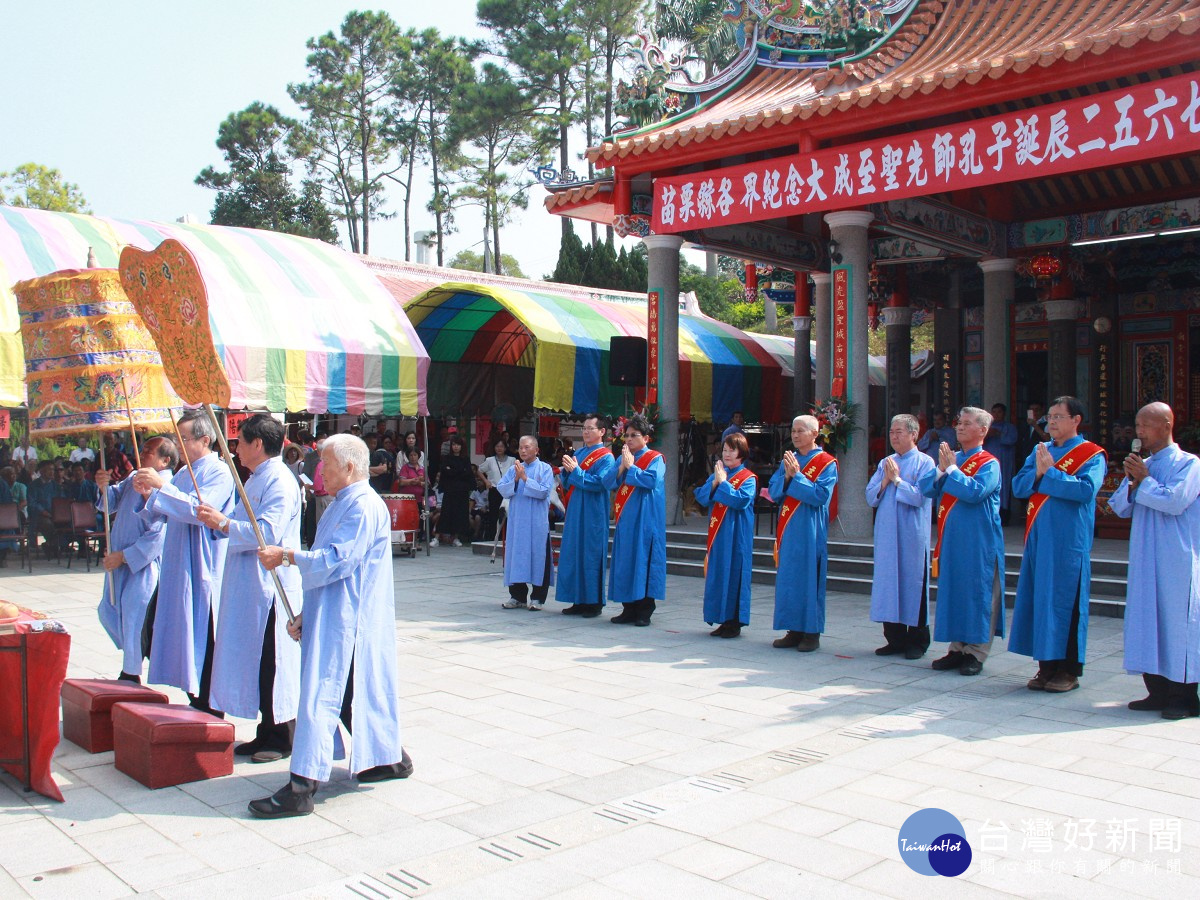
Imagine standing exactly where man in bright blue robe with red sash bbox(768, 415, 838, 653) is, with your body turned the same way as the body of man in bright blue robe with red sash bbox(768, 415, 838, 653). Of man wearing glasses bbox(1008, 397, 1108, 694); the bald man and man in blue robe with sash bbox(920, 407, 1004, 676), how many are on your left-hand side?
3

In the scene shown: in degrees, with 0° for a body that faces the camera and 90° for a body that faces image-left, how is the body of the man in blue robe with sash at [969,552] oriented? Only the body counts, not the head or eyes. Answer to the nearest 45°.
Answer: approximately 45°

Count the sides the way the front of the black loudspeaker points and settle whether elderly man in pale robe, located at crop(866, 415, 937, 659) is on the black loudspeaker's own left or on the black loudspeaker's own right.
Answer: on the black loudspeaker's own left

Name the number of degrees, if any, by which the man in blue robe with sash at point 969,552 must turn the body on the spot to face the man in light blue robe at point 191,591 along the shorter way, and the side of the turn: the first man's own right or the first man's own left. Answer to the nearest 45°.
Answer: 0° — they already face them

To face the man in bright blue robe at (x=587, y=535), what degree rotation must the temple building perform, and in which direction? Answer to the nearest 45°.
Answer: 0° — it already faces them
